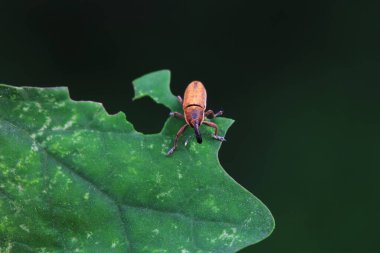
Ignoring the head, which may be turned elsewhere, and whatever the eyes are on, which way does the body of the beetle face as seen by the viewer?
toward the camera
